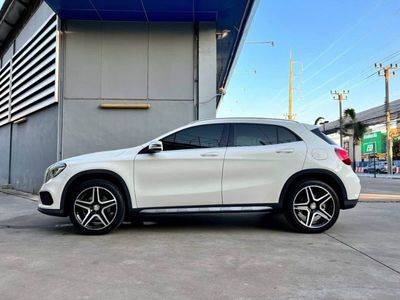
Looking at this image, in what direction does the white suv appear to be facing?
to the viewer's left
